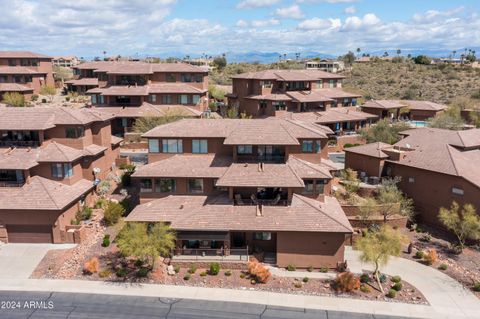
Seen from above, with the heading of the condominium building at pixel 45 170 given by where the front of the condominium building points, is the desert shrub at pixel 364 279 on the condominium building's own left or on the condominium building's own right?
on the condominium building's own left

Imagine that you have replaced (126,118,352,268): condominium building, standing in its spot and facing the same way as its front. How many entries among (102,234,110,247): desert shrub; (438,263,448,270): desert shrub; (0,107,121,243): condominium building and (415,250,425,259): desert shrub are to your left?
2

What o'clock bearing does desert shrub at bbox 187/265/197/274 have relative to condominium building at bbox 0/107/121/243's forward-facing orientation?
The desert shrub is roughly at 11 o'clock from the condominium building.

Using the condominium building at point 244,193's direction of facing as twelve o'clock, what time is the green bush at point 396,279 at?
The green bush is roughly at 10 o'clock from the condominium building.

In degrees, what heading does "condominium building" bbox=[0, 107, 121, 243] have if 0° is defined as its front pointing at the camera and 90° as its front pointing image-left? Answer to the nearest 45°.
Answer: approximately 0°

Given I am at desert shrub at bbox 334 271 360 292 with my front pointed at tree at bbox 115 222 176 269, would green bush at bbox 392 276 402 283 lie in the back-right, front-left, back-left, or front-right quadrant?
back-right

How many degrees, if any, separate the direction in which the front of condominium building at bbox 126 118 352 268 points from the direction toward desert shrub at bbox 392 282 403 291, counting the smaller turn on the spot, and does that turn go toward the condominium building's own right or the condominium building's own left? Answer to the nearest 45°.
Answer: approximately 45° to the condominium building's own left

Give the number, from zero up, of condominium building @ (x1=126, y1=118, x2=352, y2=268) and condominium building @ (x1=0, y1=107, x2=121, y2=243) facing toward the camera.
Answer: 2

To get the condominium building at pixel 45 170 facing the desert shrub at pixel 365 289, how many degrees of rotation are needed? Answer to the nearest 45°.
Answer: approximately 45° to its left

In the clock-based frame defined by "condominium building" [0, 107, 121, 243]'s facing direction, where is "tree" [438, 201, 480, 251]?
The tree is roughly at 10 o'clock from the condominium building.
